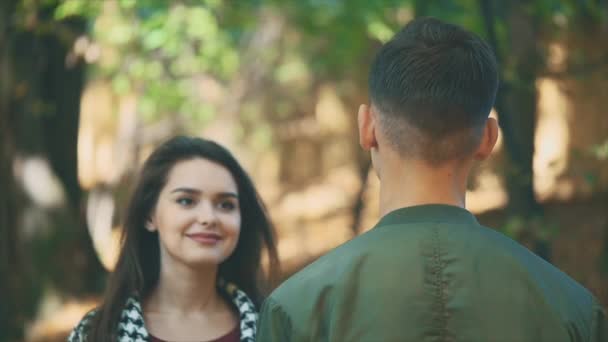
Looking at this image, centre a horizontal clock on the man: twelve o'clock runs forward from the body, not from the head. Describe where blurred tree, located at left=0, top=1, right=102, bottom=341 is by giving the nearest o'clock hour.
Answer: The blurred tree is roughly at 11 o'clock from the man.

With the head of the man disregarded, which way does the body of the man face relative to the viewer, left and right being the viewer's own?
facing away from the viewer
